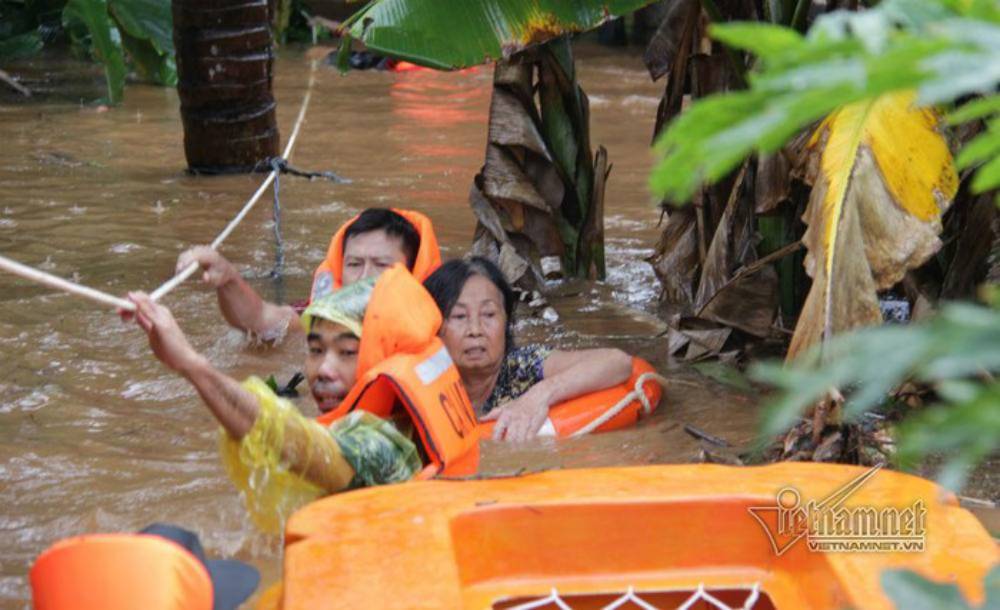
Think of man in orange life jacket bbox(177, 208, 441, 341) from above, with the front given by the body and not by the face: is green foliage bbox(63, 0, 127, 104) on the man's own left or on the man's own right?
on the man's own right

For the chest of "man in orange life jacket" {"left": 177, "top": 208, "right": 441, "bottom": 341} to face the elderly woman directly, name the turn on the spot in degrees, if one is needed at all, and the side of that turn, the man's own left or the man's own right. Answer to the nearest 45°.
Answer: approximately 90° to the man's own left

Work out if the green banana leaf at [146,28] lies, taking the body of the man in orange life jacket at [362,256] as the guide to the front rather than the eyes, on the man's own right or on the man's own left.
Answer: on the man's own right

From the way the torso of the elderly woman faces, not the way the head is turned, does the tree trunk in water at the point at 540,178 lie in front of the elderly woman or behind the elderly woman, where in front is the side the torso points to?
behind

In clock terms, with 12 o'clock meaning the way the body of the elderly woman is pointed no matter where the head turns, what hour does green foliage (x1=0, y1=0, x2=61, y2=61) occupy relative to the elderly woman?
The green foliage is roughly at 5 o'clock from the elderly woman.

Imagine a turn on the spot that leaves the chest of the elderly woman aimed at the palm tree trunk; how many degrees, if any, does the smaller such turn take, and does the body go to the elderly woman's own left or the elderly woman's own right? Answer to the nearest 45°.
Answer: approximately 135° to the elderly woman's own right

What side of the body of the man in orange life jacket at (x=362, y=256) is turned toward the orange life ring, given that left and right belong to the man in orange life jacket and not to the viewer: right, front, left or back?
left

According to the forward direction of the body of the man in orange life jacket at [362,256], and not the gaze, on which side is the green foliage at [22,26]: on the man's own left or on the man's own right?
on the man's own right

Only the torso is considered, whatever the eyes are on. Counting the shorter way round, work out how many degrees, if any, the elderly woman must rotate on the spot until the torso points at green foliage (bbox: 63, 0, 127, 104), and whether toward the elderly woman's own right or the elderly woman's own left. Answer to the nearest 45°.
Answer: approximately 135° to the elderly woman's own right

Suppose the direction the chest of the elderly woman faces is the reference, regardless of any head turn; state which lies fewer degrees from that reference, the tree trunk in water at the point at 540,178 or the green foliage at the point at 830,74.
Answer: the green foliage
